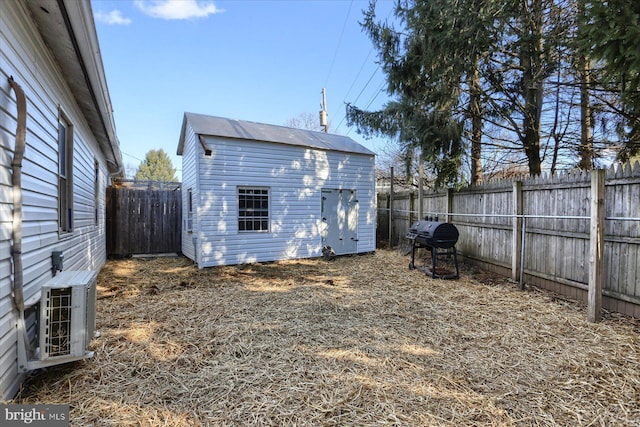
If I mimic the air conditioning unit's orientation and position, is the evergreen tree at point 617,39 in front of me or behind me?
in front

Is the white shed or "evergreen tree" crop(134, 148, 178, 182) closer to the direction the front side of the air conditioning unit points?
the white shed

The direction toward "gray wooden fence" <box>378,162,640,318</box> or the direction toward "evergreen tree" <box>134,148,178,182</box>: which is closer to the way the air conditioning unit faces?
the gray wooden fence

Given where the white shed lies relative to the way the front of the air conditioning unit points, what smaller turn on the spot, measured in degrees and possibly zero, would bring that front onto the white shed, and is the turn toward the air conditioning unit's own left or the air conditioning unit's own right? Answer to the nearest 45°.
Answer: approximately 45° to the air conditioning unit's own left

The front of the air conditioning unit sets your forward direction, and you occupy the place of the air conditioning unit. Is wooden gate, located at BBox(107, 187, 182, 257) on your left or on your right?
on your left

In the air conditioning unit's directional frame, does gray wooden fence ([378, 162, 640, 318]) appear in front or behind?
in front

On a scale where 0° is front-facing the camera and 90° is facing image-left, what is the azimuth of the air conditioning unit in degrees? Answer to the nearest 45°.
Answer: approximately 270°

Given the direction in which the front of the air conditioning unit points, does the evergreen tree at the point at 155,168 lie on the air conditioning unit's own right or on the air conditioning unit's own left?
on the air conditioning unit's own left
